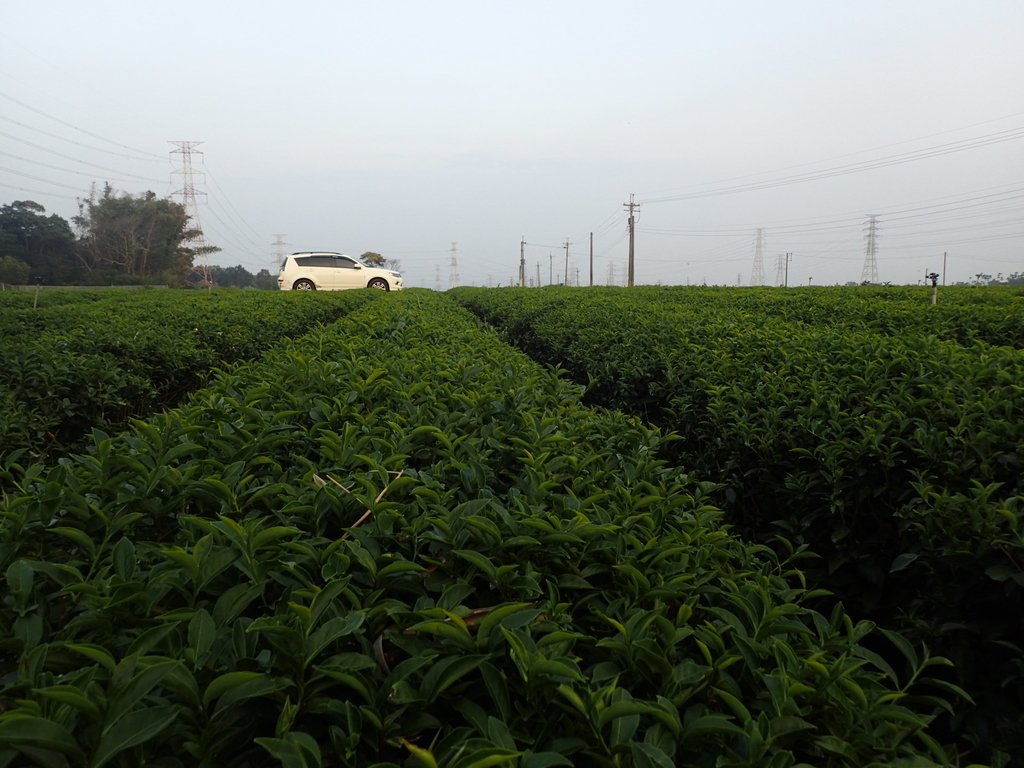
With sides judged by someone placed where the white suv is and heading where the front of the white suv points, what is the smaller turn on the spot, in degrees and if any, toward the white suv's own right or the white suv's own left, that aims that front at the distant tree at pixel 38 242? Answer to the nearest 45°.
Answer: approximately 135° to the white suv's own left

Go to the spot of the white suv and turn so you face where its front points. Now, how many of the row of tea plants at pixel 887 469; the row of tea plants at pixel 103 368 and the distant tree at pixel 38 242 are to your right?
2

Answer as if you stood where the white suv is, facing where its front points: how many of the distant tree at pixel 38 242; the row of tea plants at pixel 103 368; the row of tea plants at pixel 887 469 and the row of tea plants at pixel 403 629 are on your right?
3

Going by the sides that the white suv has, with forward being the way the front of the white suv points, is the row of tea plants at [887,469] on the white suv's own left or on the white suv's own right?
on the white suv's own right

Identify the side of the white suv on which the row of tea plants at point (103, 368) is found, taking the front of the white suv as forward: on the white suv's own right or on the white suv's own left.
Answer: on the white suv's own right

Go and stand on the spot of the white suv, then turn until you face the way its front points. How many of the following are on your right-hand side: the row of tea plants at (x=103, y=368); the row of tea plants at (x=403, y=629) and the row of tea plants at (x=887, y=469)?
3

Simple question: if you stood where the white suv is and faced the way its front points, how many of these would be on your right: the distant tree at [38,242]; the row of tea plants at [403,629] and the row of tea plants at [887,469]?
2

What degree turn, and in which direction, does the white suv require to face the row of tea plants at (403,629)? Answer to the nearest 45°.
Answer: approximately 90° to its right

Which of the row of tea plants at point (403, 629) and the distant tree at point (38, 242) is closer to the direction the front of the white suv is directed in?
the row of tea plants

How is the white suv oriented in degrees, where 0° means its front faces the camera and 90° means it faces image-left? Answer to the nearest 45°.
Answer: approximately 270°

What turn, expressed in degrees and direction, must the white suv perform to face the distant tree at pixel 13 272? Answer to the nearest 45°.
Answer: approximately 135° to its left
